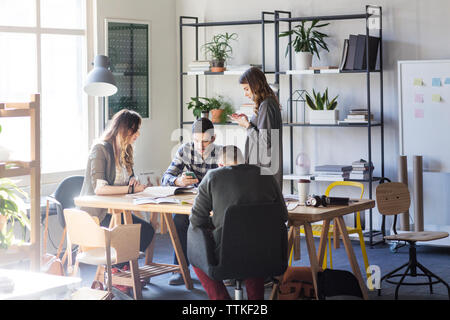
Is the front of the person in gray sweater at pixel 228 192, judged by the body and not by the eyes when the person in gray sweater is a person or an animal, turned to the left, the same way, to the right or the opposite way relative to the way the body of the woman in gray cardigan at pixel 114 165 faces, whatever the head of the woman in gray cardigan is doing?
to the left

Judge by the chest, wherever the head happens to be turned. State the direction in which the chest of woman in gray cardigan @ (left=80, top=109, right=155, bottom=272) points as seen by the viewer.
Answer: to the viewer's right

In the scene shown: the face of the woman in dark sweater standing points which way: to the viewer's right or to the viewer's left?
to the viewer's left

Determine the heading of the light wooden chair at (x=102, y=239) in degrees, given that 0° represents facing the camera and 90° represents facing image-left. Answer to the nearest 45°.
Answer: approximately 225°

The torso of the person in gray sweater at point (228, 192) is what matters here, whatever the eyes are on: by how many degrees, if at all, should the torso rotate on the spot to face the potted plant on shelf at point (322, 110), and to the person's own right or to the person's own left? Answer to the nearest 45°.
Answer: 0° — they already face it

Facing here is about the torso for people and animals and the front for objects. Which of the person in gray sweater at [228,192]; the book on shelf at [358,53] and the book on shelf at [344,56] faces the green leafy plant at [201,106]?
the person in gray sweater

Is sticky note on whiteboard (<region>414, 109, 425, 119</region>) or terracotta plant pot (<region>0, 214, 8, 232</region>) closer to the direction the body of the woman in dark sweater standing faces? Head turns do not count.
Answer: the terracotta plant pot

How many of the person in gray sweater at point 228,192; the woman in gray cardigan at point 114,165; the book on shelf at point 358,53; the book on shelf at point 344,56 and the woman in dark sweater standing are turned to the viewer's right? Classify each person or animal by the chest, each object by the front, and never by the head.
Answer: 1

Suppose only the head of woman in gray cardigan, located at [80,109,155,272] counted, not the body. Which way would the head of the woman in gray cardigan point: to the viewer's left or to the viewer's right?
to the viewer's right
